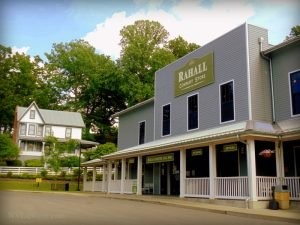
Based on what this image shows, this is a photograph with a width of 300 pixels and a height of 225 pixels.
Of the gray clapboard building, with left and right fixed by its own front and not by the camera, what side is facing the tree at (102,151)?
right

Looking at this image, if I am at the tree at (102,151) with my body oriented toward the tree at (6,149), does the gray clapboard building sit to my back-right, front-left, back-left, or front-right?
back-left

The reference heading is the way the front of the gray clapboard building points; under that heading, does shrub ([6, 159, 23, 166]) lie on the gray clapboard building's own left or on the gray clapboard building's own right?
on the gray clapboard building's own right

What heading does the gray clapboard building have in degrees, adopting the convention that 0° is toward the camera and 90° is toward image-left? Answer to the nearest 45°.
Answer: approximately 45°

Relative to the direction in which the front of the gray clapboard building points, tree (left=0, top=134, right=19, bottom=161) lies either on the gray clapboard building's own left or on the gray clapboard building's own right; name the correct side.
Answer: on the gray clapboard building's own right

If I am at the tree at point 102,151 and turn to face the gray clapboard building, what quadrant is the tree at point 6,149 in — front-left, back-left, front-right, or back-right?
back-right

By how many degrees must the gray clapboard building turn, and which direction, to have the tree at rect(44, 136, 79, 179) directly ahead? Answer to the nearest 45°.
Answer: approximately 90° to its right
